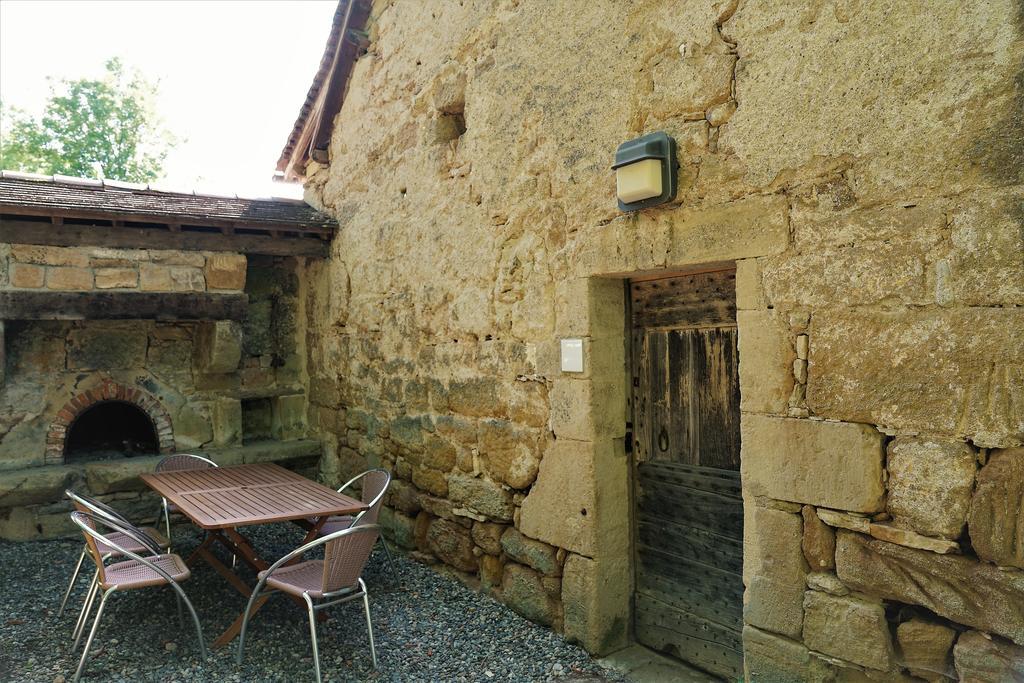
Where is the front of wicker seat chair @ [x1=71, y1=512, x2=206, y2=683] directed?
to the viewer's right

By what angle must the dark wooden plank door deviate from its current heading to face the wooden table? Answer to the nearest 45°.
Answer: approximately 45° to its right

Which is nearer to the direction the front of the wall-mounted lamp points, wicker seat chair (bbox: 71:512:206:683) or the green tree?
the wicker seat chair

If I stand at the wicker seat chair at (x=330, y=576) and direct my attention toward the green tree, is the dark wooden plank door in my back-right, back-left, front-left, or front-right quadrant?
back-right

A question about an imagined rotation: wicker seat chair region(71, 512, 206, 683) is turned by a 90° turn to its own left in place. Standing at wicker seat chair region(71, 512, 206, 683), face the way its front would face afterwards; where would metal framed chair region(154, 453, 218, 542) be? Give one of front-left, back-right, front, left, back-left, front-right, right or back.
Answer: front

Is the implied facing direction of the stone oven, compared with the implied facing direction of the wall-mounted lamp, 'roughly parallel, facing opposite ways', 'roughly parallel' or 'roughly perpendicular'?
roughly perpendicular

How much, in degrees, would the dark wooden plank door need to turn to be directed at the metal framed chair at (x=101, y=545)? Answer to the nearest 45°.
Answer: approximately 45° to its right

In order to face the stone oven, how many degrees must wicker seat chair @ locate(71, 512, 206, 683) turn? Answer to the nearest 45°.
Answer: approximately 90° to its left

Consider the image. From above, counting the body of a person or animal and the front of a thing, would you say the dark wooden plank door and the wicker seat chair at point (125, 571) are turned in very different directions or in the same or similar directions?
very different directions

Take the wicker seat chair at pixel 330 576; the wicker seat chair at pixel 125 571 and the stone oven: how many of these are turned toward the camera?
1

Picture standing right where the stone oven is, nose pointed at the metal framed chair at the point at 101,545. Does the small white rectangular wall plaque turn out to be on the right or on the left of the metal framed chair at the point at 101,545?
left

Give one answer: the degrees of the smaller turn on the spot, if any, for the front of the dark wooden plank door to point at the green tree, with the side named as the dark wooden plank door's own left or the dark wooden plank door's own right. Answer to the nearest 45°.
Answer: approximately 90° to the dark wooden plank door's own right
